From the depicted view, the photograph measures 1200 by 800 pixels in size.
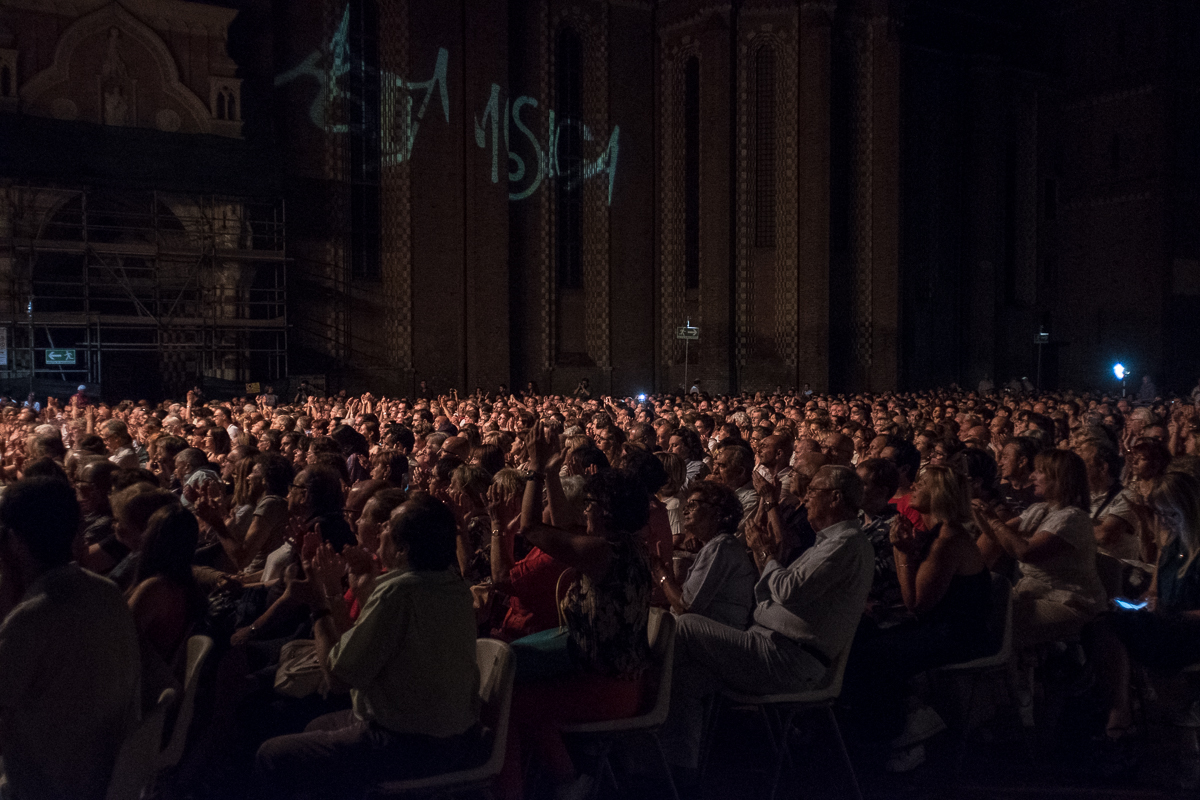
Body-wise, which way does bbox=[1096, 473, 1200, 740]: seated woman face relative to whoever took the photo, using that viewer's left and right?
facing to the left of the viewer

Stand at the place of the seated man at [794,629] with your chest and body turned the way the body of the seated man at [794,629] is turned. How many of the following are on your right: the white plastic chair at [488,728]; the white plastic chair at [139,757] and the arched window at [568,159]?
1

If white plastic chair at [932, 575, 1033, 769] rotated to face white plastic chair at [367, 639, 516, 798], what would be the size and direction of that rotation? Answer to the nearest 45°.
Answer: approximately 45° to its left

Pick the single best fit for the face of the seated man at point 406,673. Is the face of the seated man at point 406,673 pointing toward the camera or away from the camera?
away from the camera

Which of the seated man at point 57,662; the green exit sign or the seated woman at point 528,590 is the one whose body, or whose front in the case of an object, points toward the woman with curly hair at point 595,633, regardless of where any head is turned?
the green exit sign

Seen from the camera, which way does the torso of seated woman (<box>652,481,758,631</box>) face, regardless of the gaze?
to the viewer's left

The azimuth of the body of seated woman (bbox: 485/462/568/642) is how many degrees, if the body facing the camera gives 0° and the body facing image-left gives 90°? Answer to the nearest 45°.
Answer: approximately 90°

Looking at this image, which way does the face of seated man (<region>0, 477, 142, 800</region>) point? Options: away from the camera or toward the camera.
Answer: away from the camera

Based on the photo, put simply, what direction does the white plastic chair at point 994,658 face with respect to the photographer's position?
facing to the left of the viewer

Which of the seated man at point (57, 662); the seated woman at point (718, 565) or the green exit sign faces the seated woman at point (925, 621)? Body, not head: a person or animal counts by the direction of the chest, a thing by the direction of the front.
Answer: the green exit sign
